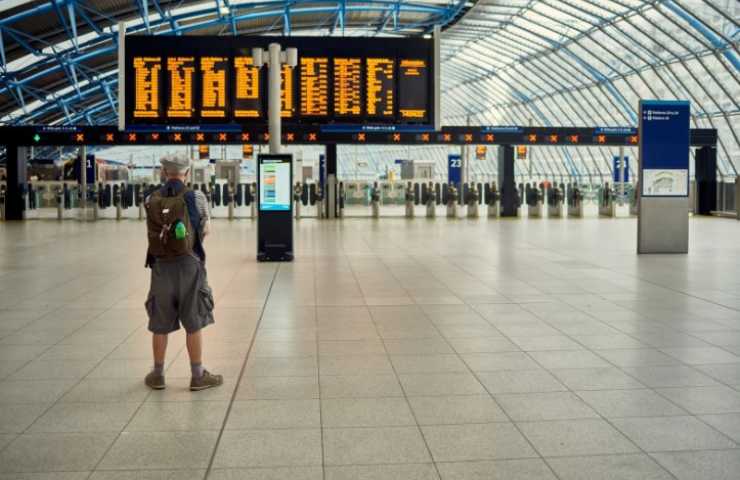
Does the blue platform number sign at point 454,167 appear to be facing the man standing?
yes

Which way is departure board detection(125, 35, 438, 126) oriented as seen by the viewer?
toward the camera

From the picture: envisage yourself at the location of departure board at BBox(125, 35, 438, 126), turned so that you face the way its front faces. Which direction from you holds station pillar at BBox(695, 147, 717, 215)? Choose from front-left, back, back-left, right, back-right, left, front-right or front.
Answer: back-left

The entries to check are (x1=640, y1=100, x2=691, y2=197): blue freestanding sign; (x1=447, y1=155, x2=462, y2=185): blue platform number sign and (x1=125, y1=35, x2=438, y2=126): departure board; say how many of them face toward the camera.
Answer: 3

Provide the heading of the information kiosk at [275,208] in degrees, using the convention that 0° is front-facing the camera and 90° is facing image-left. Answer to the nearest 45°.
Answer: approximately 0°

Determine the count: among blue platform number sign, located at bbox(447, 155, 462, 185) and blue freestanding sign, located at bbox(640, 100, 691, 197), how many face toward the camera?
2

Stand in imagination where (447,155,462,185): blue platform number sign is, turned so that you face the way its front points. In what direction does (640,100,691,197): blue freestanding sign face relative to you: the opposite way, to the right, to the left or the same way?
the same way

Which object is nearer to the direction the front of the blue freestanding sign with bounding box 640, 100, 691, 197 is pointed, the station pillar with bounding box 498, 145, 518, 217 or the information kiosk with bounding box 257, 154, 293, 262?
the information kiosk

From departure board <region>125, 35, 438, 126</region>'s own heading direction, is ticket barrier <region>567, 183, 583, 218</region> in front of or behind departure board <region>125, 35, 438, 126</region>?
behind

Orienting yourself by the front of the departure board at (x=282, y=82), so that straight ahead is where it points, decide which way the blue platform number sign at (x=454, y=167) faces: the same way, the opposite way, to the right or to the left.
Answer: the same way

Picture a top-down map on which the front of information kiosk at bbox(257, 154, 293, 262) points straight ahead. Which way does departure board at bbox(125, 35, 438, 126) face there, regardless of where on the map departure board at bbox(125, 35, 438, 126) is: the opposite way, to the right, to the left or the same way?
the same way

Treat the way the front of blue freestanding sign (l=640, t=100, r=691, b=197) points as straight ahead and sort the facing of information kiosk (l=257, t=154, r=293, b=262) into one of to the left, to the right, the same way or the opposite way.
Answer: the same way

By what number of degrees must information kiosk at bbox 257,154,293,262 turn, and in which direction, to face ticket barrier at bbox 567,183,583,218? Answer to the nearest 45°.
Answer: approximately 135° to its left
